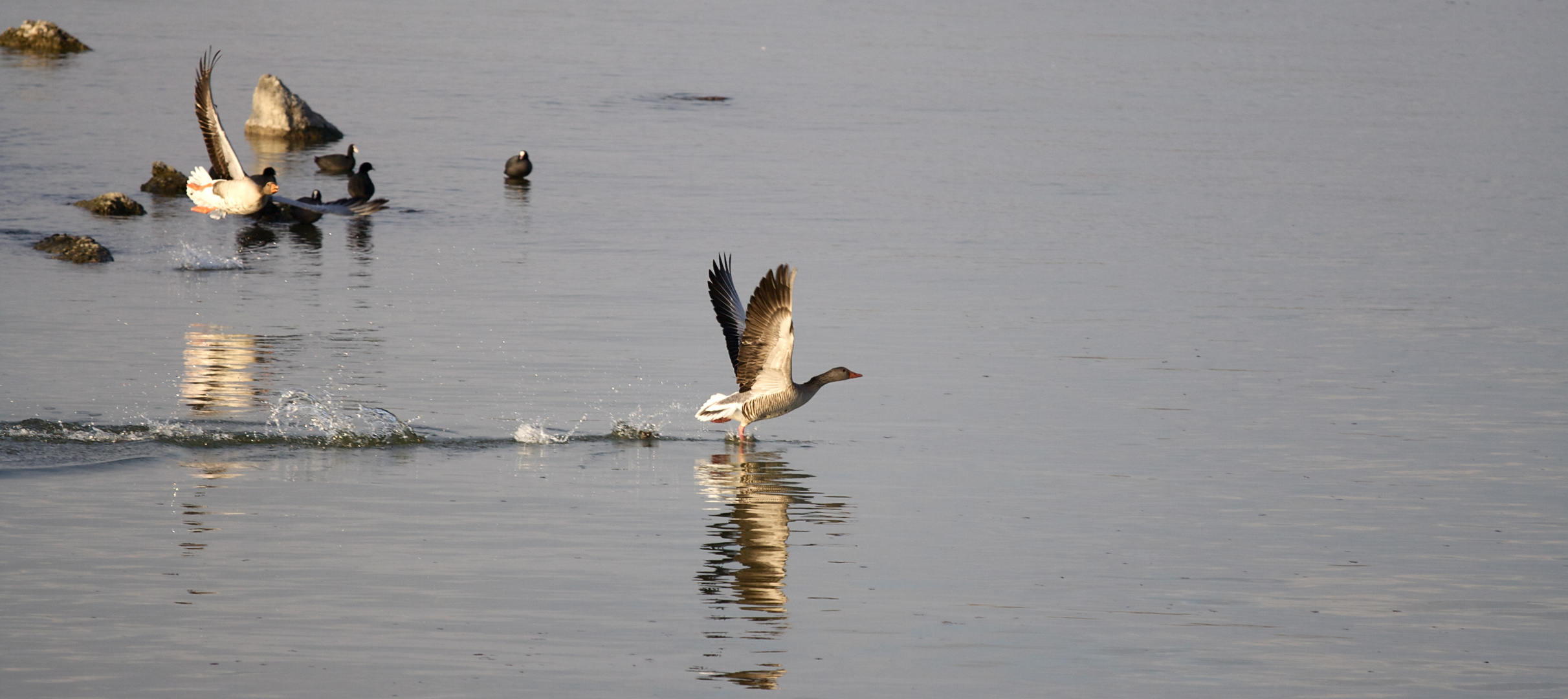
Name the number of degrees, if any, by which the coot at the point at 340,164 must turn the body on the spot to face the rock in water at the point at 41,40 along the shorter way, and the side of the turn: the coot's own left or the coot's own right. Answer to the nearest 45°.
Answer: approximately 90° to the coot's own left

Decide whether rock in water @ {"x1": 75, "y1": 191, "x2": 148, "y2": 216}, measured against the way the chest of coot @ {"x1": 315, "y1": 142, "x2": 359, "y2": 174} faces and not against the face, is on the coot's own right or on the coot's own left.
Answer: on the coot's own right

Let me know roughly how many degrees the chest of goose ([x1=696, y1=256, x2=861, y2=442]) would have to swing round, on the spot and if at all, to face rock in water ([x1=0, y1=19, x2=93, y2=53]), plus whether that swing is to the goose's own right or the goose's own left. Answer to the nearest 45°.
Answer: approximately 135° to the goose's own left

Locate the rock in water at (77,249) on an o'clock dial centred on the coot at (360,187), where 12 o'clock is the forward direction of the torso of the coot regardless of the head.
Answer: The rock in water is roughly at 4 o'clock from the coot.

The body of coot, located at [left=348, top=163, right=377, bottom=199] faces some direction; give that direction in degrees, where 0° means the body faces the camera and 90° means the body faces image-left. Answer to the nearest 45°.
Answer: approximately 270°

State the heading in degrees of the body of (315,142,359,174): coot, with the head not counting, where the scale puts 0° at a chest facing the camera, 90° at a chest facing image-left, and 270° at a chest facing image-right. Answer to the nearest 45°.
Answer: approximately 270°

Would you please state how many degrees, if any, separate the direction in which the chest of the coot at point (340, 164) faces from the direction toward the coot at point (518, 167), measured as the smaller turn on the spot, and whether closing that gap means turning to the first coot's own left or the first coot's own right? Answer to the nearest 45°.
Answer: approximately 45° to the first coot's own right

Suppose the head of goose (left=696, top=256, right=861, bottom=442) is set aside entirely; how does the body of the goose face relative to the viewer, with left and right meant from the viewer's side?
facing to the right of the viewer
